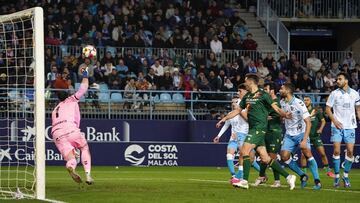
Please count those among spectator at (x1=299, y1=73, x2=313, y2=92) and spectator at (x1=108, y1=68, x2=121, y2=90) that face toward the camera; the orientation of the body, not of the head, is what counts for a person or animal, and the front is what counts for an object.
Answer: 2

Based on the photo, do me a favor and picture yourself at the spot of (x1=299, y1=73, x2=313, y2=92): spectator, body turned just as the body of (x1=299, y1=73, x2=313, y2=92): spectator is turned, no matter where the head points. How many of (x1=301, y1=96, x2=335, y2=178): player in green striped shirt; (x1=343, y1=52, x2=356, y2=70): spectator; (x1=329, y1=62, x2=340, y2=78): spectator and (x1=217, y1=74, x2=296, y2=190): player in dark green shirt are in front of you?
2

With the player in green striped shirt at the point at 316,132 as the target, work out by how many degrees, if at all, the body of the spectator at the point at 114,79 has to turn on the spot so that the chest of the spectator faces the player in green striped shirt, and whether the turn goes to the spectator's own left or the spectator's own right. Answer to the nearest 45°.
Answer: approximately 45° to the spectator's own left

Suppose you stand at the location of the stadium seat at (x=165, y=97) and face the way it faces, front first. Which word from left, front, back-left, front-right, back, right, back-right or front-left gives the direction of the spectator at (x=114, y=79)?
right

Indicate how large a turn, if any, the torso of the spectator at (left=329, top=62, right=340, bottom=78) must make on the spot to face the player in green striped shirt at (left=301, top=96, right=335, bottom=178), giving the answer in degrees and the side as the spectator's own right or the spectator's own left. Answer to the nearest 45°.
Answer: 0° — they already face them

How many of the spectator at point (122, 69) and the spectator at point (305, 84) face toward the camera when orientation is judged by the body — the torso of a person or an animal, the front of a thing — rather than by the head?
2

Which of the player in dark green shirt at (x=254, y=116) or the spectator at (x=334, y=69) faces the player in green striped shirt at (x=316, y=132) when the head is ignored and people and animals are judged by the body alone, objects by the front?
the spectator

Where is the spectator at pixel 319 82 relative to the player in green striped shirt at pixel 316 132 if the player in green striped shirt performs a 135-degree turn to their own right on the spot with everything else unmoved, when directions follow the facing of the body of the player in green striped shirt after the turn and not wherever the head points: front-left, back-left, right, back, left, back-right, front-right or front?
front

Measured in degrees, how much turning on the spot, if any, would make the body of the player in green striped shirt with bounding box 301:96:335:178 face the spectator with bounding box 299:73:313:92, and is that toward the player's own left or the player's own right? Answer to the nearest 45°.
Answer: approximately 135° to the player's own right

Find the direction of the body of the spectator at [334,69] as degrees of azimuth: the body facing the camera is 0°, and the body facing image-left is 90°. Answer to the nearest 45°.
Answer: approximately 0°
